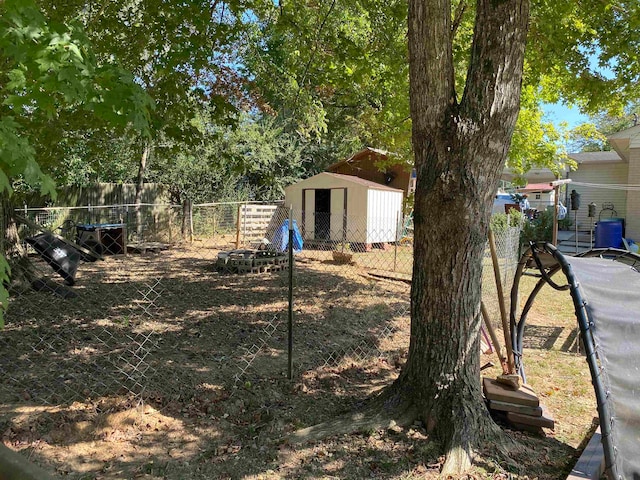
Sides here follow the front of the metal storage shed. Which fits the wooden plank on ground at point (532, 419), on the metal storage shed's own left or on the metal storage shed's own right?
on the metal storage shed's own left

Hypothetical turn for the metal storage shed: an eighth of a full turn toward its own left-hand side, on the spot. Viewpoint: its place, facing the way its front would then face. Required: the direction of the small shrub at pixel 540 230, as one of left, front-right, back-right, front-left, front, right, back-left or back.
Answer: left

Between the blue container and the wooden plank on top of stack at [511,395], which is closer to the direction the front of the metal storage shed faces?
the wooden plank on top of stack

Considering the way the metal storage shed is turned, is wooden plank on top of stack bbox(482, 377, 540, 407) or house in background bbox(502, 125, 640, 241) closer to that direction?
the wooden plank on top of stack

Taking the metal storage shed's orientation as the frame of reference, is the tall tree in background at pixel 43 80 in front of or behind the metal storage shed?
in front

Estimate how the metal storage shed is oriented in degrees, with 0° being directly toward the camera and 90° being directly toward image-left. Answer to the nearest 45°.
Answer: approximately 45°

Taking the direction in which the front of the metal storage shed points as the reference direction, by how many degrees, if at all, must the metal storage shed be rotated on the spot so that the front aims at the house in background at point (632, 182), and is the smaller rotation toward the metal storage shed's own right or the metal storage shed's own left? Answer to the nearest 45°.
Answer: approximately 135° to the metal storage shed's own left

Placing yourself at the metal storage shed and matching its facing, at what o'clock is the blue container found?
The blue container is roughly at 8 o'clock from the metal storage shed.

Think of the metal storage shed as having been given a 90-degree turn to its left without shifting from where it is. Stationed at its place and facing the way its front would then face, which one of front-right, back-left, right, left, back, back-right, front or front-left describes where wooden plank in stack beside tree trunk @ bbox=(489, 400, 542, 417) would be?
front-right

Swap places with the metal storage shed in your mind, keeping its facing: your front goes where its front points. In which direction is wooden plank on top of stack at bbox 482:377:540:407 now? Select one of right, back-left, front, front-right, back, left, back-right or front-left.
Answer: front-left

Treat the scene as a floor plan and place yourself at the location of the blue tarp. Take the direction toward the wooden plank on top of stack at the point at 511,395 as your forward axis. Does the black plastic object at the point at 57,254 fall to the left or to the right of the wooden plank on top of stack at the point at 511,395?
right
